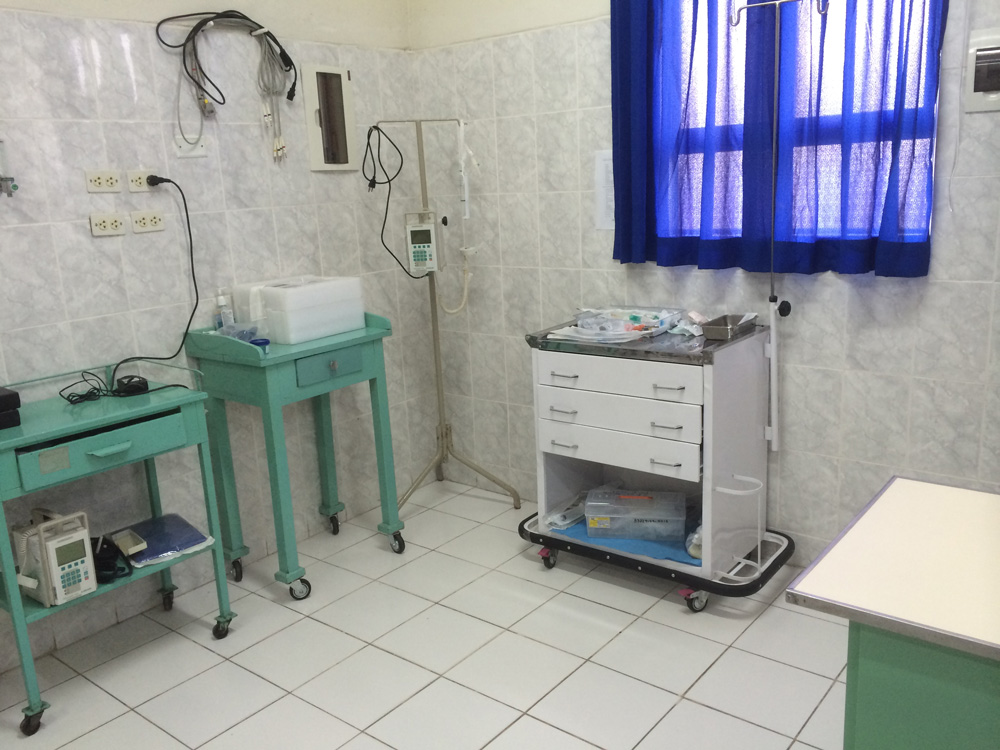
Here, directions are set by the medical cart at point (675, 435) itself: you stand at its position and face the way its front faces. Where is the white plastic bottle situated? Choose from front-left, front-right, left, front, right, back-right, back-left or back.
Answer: front-right

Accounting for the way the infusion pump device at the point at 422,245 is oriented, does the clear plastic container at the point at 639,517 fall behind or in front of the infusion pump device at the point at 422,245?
in front

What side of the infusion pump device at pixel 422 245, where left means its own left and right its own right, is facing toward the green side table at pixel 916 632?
front

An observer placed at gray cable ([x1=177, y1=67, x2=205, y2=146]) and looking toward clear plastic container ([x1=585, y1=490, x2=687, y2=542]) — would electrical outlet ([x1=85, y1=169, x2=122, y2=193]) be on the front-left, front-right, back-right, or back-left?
back-right

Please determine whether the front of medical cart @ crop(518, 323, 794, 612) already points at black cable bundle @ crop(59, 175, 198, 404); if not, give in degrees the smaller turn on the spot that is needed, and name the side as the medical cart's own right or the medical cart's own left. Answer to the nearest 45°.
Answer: approximately 45° to the medical cart's own right

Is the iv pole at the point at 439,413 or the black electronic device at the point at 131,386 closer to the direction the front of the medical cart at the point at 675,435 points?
the black electronic device

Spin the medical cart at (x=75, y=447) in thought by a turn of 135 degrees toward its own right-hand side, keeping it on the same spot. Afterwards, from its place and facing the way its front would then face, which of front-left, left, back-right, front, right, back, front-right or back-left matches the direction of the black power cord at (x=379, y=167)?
back-right

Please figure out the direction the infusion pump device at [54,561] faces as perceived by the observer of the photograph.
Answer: facing the viewer and to the right of the viewer

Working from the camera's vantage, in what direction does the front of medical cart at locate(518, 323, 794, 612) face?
facing the viewer and to the left of the viewer

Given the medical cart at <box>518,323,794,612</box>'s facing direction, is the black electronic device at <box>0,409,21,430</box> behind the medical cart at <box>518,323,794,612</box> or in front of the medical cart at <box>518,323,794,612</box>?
in front

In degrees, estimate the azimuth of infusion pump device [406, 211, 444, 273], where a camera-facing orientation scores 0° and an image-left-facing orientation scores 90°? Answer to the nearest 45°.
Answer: approximately 0°

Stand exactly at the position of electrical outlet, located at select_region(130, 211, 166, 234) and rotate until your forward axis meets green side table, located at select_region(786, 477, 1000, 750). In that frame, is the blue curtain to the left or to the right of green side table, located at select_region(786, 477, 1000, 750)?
left
